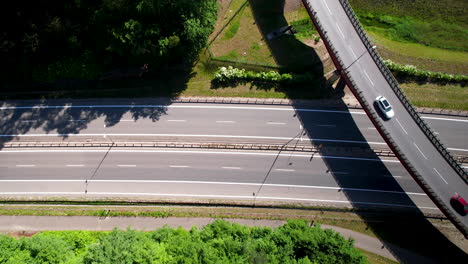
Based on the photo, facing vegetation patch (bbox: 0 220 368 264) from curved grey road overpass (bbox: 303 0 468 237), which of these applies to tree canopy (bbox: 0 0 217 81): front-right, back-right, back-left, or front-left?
front-right

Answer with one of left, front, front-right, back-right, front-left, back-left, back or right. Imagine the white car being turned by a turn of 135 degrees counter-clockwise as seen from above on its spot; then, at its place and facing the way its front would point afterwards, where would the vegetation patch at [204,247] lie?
back-left

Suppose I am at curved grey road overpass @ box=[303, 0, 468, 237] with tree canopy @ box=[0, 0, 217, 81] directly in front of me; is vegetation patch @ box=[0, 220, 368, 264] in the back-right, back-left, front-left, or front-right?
front-left
